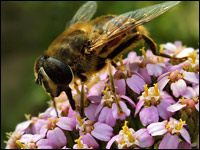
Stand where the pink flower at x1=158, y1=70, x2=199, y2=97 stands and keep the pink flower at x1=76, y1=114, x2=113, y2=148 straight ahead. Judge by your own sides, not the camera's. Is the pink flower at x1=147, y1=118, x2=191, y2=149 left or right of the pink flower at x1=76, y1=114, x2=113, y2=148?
left

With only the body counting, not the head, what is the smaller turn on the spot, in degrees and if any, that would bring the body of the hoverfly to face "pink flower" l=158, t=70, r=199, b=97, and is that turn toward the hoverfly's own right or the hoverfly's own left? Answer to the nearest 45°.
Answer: approximately 135° to the hoverfly's own left

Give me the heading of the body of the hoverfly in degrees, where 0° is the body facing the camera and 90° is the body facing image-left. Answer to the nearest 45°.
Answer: approximately 45°

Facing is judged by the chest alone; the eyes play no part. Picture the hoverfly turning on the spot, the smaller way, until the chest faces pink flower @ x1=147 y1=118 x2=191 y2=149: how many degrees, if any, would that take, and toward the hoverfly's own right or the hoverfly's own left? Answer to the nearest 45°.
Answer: approximately 90° to the hoverfly's own left
